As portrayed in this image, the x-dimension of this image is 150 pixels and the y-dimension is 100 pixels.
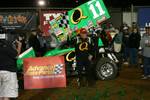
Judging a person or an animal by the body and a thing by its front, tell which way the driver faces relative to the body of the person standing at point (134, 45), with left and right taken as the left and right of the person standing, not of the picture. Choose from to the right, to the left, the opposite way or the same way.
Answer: the same way

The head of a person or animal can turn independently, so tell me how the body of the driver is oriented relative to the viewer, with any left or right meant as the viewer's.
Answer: facing the viewer

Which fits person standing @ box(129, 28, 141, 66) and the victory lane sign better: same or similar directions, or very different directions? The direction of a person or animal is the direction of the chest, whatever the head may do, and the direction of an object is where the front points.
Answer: same or similar directions

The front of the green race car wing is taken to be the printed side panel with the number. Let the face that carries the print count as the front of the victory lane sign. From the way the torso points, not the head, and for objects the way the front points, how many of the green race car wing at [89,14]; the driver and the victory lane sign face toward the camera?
3

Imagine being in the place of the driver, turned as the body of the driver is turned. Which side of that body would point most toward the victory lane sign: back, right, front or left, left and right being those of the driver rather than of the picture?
right

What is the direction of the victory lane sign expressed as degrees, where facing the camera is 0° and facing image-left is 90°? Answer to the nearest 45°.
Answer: approximately 0°
